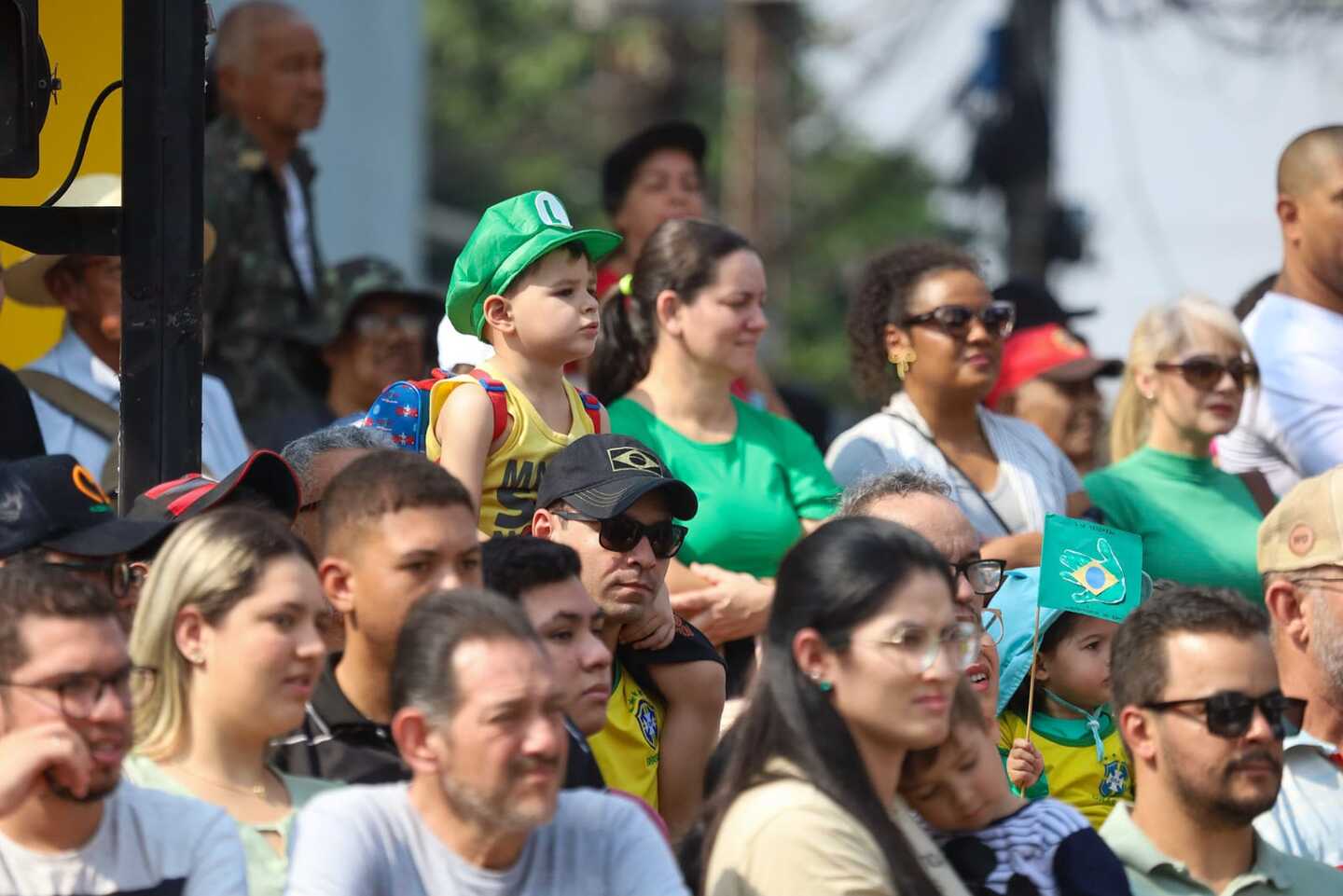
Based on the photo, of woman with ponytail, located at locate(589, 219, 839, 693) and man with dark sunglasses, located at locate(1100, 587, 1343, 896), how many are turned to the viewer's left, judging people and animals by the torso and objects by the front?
0

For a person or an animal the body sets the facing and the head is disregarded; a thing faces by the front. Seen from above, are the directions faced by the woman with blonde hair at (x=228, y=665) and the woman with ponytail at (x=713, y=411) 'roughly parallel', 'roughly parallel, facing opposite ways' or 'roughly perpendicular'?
roughly parallel

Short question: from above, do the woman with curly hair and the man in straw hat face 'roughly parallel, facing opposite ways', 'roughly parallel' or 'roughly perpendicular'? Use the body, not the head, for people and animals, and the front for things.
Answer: roughly parallel

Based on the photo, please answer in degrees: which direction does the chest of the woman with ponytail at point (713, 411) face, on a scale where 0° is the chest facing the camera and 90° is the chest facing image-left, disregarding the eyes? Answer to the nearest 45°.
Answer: approximately 315°

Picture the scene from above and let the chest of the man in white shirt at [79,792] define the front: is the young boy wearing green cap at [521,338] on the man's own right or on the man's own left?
on the man's own left

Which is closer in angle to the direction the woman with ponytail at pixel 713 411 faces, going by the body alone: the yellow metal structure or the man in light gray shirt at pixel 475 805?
the man in light gray shirt

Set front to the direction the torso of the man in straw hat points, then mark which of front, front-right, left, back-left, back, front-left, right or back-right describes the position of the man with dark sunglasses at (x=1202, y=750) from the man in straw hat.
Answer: front

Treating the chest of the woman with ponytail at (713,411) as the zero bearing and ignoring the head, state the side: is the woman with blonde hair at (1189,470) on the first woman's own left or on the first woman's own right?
on the first woman's own left

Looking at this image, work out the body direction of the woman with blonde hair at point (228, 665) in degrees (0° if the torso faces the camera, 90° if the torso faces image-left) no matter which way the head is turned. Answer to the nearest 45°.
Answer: approximately 315°

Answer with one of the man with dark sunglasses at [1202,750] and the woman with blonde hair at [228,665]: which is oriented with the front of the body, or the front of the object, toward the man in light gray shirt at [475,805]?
the woman with blonde hair

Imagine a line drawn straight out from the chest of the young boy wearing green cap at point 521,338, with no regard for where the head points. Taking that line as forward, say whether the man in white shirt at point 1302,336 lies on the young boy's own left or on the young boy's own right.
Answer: on the young boy's own left

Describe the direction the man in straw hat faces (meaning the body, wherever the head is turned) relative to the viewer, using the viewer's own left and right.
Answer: facing the viewer and to the right of the viewer

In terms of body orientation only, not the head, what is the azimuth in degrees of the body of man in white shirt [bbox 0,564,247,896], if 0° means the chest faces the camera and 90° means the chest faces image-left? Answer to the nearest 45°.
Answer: approximately 315°

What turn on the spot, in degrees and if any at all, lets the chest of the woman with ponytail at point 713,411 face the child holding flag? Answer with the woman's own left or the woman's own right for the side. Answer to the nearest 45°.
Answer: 0° — they already face them

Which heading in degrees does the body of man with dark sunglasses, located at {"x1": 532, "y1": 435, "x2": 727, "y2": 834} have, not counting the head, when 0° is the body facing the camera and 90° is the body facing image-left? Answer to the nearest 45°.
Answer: approximately 315°

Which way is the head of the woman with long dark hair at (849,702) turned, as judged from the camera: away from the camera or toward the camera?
toward the camera

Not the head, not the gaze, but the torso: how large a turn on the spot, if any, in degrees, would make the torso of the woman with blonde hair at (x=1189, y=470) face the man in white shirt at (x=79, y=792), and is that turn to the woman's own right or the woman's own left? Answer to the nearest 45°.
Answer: approximately 90° to the woman's own right

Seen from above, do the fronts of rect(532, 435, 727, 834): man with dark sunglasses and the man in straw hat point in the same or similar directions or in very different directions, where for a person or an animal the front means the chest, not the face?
same or similar directions

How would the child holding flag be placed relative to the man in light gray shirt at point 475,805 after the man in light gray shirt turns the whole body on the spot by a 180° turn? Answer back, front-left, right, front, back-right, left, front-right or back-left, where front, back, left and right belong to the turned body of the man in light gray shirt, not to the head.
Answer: right

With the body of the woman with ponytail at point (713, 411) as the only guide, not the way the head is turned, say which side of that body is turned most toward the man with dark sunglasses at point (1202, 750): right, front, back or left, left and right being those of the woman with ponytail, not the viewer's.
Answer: front
